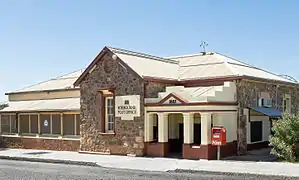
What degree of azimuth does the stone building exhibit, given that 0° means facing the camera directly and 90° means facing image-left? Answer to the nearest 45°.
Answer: approximately 45°
